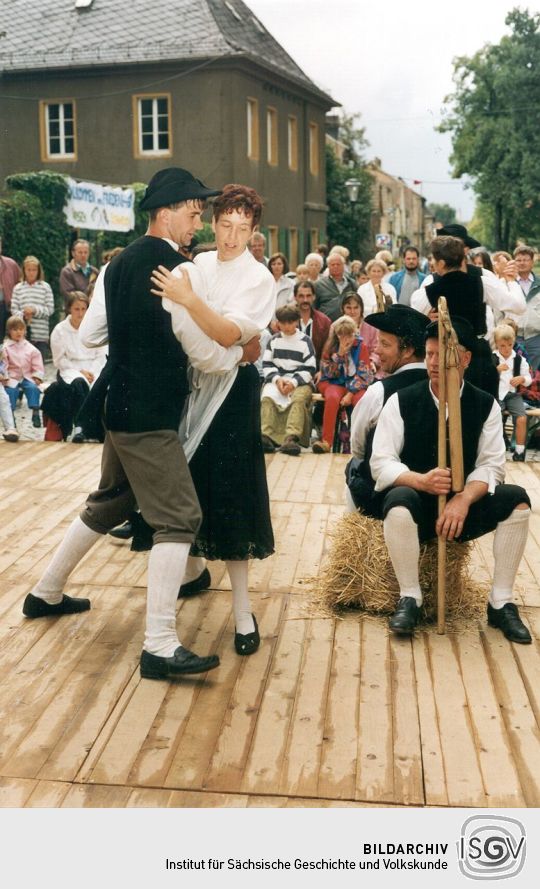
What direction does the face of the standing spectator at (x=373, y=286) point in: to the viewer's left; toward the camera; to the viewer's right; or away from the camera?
toward the camera

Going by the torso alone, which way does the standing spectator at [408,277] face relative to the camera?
toward the camera

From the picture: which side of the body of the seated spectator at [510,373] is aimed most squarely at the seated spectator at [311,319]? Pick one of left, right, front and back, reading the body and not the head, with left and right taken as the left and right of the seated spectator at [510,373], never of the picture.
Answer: right

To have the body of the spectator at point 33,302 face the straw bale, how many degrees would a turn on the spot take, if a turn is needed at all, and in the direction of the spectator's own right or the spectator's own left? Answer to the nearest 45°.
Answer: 0° — they already face it

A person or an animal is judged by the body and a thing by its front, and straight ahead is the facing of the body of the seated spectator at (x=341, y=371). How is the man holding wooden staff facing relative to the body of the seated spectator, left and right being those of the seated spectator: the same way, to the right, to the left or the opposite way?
the same way

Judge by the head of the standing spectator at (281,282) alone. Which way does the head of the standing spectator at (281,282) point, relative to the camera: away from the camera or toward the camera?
toward the camera

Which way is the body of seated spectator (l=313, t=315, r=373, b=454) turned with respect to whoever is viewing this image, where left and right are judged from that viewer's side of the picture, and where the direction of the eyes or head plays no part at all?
facing the viewer

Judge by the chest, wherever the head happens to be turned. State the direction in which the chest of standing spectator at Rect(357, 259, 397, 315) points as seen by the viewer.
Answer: toward the camera

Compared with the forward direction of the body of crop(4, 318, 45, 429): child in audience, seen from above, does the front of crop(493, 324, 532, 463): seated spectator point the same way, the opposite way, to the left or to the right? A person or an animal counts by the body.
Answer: the same way

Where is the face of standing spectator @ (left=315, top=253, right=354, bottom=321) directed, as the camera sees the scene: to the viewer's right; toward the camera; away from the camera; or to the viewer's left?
toward the camera

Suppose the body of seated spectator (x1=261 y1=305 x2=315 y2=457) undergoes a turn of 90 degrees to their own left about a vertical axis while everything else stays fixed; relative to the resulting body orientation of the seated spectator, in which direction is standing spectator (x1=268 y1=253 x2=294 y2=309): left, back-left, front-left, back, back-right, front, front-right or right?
left

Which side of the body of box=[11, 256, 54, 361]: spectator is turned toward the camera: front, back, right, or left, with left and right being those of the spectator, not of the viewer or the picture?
front

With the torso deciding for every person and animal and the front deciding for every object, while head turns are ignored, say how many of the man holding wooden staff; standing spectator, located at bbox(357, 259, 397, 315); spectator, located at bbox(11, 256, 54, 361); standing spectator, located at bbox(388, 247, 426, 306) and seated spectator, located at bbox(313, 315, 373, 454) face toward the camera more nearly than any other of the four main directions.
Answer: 5

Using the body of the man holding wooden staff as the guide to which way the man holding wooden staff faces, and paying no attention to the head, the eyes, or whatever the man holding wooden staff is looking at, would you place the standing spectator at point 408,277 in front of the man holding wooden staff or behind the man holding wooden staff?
behind

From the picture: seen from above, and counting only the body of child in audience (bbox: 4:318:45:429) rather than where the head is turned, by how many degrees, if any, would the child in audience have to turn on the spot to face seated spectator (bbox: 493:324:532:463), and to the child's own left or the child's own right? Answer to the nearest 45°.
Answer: approximately 45° to the child's own left

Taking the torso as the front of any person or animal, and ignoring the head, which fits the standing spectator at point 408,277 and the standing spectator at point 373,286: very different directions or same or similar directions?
same or similar directions

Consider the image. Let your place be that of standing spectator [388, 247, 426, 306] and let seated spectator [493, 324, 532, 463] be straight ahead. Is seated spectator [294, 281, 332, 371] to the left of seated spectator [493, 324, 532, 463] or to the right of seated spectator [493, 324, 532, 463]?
right

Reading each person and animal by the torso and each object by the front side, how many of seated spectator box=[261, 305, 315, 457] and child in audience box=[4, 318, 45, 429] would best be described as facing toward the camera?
2

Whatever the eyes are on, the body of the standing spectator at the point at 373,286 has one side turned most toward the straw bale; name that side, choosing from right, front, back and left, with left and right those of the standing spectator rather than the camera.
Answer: front

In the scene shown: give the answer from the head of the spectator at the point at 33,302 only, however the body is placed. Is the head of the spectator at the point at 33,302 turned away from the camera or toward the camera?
toward the camera
